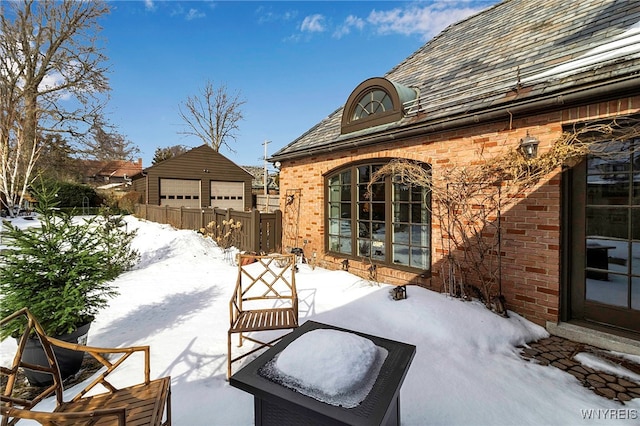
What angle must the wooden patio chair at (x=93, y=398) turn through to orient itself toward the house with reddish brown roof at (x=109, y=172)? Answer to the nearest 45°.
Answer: approximately 90° to its left

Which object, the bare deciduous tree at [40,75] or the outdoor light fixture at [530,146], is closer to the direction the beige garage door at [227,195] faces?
the outdoor light fixture

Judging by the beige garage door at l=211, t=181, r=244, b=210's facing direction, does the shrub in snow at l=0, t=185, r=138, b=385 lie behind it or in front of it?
in front

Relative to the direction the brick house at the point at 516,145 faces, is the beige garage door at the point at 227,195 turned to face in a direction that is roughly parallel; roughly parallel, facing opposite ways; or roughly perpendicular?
roughly perpendicular

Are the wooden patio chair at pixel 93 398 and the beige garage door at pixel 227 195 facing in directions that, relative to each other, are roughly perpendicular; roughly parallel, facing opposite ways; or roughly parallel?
roughly perpendicular

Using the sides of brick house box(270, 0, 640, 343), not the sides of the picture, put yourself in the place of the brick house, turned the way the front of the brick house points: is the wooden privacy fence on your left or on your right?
on your right

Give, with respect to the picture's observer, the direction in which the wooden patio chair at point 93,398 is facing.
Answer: facing to the right of the viewer

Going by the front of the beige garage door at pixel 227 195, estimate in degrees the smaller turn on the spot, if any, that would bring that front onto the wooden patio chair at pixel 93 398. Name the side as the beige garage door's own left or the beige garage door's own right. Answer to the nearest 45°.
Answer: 0° — it already faces it

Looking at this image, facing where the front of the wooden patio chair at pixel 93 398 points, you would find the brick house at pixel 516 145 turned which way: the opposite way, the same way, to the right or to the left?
the opposite way

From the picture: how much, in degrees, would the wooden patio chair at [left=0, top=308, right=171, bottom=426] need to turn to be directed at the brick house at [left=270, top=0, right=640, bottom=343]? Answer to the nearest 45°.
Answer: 0° — it already faces it

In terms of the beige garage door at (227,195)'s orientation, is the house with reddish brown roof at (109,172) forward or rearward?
rearward
